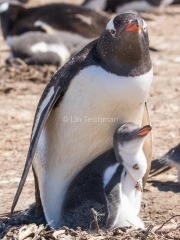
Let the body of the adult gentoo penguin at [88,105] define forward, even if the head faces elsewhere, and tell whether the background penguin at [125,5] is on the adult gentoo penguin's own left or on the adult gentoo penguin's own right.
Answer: on the adult gentoo penguin's own left

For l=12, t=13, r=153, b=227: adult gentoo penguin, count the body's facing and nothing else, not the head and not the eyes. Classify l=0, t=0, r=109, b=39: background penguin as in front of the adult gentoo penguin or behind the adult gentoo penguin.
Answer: behind

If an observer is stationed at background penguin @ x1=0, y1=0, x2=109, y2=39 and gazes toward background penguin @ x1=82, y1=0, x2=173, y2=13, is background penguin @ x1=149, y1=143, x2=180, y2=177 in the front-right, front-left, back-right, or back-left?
back-right

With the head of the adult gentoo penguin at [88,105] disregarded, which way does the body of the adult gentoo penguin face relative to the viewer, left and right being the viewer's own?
facing the viewer and to the right of the viewer

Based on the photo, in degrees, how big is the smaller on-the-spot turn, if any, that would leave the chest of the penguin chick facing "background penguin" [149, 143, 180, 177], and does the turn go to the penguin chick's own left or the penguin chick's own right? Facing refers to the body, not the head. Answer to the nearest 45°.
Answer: approximately 90° to the penguin chick's own left

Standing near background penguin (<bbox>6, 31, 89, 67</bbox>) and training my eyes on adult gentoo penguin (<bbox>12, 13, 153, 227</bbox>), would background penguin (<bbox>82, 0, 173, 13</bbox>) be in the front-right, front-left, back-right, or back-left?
back-left

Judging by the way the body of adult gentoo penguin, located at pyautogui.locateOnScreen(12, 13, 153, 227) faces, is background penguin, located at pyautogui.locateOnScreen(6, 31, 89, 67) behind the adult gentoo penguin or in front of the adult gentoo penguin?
behind

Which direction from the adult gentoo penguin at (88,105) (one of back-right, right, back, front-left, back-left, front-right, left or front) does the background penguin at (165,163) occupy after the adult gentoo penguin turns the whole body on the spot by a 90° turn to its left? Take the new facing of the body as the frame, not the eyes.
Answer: front
